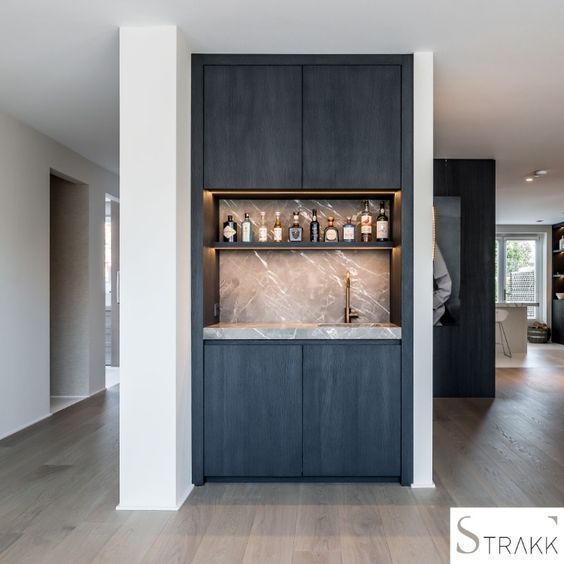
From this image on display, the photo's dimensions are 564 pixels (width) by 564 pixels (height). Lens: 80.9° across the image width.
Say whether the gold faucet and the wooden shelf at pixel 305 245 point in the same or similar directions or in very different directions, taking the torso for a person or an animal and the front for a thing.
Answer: same or similar directions

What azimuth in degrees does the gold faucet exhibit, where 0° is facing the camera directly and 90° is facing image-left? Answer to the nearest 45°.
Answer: approximately 0°

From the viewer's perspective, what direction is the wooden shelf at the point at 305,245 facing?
toward the camera

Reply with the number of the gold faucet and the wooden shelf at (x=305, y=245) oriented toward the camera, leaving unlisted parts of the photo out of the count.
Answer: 2

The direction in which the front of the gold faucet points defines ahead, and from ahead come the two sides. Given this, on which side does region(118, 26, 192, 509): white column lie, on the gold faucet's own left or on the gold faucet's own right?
on the gold faucet's own right

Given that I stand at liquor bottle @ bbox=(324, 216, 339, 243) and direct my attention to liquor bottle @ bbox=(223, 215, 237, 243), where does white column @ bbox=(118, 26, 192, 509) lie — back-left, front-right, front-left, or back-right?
front-left

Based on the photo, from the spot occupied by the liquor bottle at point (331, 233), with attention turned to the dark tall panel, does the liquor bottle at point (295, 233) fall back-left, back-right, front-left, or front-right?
back-left

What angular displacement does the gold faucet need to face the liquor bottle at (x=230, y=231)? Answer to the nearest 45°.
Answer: approximately 90° to its right
